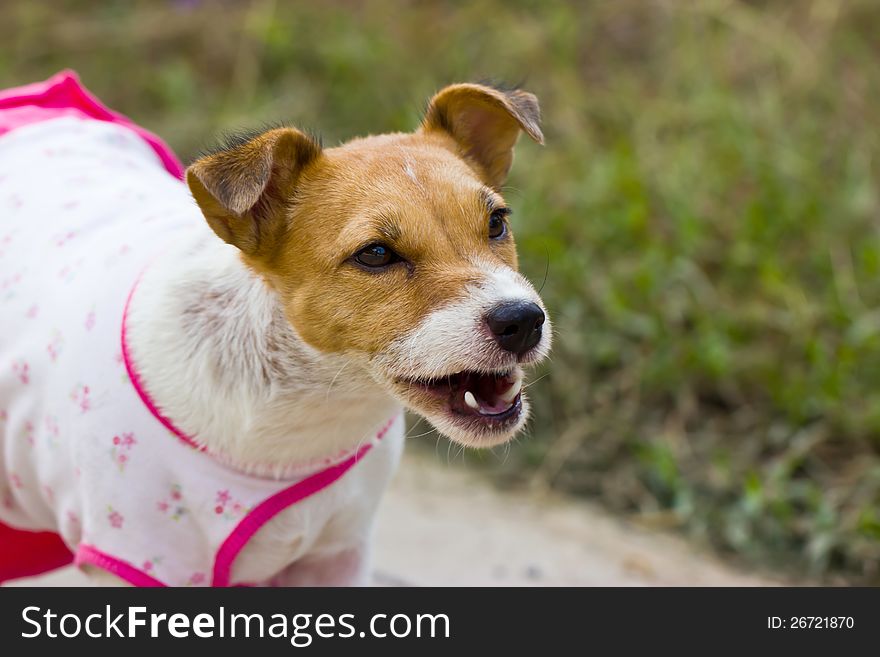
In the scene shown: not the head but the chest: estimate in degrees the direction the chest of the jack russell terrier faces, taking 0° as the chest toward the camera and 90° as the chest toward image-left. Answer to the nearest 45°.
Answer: approximately 315°
